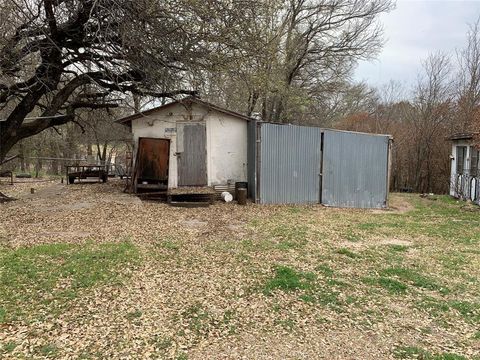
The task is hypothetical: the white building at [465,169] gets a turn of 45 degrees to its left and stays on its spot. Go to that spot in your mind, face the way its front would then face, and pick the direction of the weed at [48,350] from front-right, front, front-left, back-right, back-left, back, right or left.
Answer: front

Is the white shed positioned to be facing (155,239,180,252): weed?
yes

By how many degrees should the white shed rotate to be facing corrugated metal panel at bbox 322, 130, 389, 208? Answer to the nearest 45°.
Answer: approximately 90° to its left

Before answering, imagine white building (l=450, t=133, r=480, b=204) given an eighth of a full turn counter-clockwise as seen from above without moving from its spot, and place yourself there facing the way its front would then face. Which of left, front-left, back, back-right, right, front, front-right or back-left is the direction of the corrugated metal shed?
front-right

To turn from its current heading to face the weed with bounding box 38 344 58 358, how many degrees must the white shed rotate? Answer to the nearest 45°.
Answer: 0° — it already faces it

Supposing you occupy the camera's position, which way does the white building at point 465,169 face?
facing the viewer and to the left of the viewer

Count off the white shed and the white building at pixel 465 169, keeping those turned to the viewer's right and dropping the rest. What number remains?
0

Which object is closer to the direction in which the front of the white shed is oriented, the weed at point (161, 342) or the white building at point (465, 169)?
the weed

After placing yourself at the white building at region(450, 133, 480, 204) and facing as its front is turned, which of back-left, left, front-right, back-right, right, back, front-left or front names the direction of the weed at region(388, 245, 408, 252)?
front-left

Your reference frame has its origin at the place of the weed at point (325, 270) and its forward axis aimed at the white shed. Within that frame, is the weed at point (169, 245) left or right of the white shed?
left

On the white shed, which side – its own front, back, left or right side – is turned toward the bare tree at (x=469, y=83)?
left

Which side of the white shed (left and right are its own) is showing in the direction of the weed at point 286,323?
front
